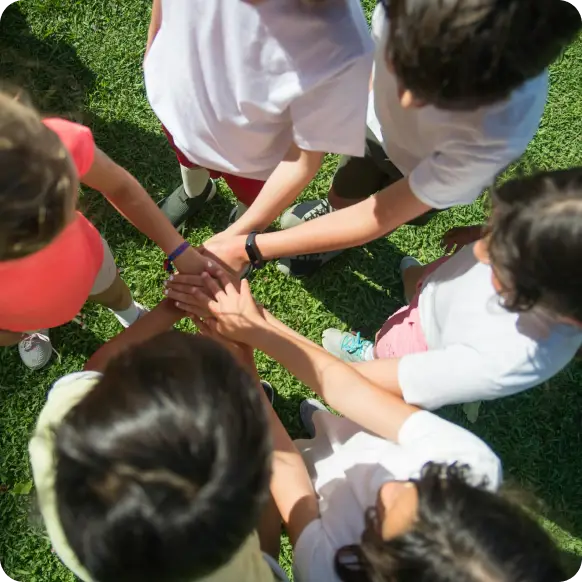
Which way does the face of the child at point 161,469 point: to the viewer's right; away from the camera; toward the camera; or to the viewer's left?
away from the camera

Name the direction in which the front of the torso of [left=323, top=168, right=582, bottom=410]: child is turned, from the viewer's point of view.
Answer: to the viewer's left

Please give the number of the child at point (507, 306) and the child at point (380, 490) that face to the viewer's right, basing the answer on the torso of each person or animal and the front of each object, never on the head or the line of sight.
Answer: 0

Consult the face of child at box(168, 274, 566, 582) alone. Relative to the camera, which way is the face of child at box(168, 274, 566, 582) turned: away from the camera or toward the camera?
away from the camera

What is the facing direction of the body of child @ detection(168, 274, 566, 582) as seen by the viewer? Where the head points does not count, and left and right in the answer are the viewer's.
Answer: facing away from the viewer and to the left of the viewer
